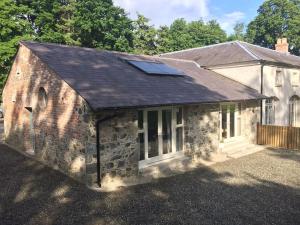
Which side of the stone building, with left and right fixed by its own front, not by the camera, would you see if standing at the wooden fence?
left

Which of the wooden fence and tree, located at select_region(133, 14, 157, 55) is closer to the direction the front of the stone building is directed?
the wooden fence

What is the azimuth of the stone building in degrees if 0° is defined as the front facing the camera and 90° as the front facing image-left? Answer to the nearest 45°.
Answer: approximately 315°

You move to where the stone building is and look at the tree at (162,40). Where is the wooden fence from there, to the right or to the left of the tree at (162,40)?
right

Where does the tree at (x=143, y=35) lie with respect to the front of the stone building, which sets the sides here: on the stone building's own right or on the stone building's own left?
on the stone building's own left

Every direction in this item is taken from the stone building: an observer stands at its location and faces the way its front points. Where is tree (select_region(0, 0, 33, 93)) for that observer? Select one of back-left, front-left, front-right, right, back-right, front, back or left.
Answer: back

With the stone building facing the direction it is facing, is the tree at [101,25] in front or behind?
behind

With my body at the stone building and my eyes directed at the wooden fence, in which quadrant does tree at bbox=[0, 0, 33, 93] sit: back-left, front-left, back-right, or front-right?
back-left
